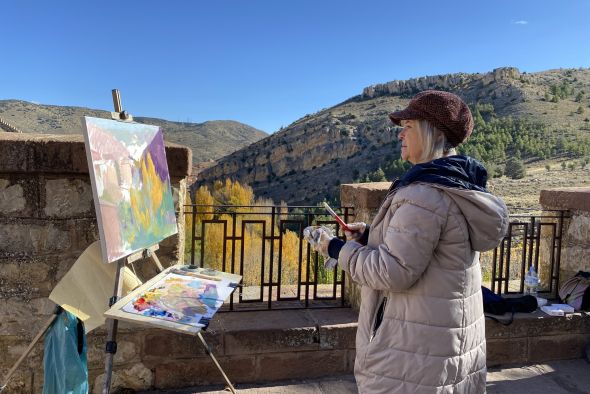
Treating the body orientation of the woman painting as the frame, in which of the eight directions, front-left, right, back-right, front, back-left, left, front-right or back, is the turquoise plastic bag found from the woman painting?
front

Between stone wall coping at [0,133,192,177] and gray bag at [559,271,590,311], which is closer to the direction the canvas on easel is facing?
the gray bag

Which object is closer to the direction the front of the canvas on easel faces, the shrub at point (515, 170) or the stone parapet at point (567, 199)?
the stone parapet

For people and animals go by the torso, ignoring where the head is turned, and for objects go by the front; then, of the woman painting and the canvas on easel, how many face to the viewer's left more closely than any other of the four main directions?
1

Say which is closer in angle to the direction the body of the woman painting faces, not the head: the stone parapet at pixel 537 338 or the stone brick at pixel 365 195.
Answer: the stone brick

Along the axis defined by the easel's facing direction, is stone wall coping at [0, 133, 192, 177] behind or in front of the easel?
behind

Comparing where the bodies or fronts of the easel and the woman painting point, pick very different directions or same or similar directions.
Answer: very different directions

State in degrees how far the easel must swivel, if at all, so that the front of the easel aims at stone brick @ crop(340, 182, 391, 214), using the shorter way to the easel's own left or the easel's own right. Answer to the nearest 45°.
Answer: approximately 90° to the easel's own left

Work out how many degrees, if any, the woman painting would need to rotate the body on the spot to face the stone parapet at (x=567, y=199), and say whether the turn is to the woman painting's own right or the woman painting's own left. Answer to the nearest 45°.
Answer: approximately 135° to the woman painting's own right

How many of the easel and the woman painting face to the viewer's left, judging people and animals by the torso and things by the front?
1

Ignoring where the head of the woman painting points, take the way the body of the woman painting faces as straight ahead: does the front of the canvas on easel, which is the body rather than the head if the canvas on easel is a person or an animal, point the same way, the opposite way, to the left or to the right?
the opposite way

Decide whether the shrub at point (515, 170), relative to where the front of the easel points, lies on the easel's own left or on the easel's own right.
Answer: on the easel's own left

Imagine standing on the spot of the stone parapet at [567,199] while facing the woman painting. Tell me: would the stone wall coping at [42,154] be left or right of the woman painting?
right

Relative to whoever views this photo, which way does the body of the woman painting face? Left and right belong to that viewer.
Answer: facing to the left of the viewer
